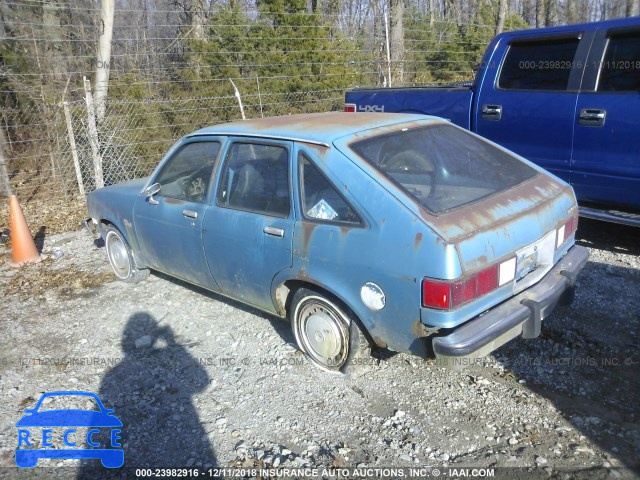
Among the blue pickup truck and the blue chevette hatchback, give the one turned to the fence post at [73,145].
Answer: the blue chevette hatchback

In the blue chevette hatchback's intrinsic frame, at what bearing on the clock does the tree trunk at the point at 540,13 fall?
The tree trunk is roughly at 2 o'clock from the blue chevette hatchback.

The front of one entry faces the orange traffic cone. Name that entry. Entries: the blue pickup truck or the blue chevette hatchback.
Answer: the blue chevette hatchback

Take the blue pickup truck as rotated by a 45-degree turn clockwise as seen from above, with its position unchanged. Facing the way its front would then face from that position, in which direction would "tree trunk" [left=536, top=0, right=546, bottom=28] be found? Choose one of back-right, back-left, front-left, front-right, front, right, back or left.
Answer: back

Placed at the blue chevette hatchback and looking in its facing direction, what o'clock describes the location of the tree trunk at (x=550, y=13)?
The tree trunk is roughly at 2 o'clock from the blue chevette hatchback.

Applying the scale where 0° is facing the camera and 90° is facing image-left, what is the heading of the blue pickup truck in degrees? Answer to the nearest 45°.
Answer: approximately 315°

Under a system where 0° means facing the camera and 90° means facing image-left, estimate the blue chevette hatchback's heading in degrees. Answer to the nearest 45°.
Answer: approximately 135°

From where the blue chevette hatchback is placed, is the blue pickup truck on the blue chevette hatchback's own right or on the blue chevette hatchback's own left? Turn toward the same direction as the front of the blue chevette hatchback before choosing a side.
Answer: on the blue chevette hatchback's own right

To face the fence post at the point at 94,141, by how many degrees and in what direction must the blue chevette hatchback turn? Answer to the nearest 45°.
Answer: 0° — it already faces it

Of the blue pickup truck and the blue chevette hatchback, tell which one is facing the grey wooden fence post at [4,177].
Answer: the blue chevette hatchback

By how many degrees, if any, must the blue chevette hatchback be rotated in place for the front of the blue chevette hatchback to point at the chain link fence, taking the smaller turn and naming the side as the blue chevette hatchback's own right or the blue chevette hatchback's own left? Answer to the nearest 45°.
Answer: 0° — it already faces it
